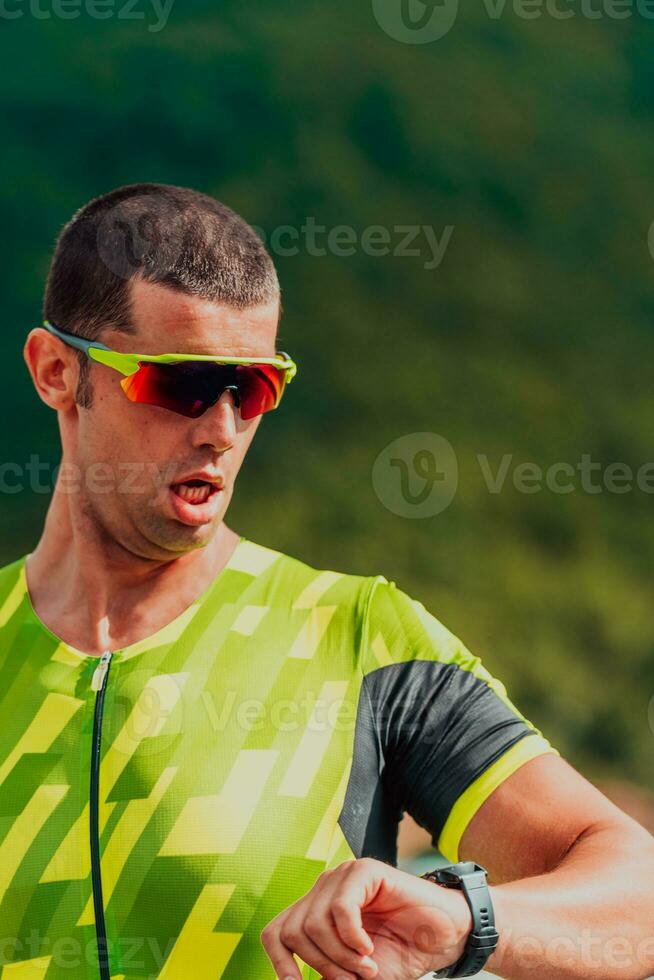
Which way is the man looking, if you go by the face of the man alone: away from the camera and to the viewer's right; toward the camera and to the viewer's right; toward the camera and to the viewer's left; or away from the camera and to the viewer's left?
toward the camera and to the viewer's right

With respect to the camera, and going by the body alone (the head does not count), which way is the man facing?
toward the camera
